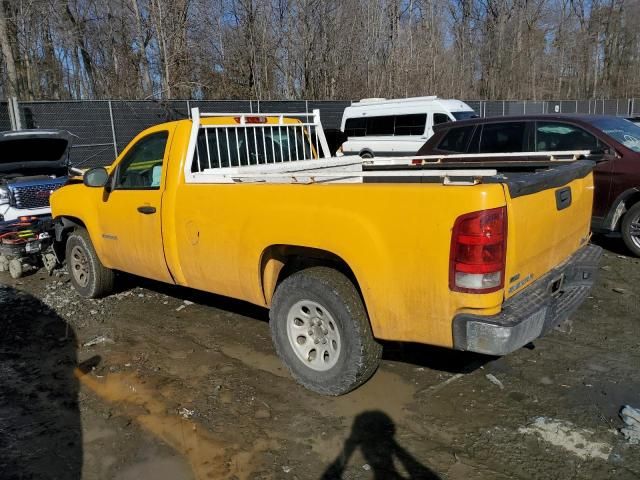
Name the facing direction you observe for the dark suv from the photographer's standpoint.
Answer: facing the viewer and to the right of the viewer

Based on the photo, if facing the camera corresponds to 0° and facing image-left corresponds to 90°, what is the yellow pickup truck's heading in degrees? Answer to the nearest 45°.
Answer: approximately 135°

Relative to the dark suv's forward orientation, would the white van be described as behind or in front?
behind

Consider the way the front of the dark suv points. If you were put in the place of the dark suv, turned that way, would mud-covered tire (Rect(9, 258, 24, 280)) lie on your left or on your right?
on your right

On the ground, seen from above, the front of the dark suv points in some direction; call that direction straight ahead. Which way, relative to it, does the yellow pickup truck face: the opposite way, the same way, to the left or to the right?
the opposite way

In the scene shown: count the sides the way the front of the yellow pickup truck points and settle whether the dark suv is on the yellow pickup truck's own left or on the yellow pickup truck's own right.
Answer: on the yellow pickup truck's own right
